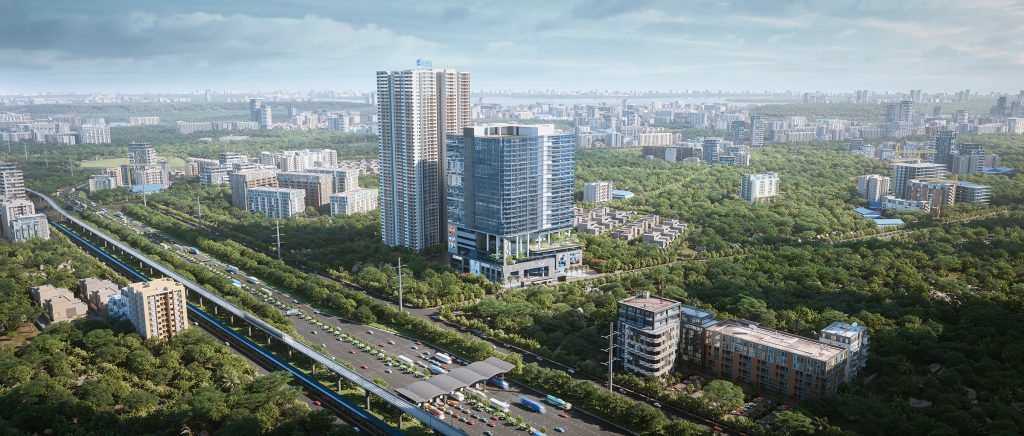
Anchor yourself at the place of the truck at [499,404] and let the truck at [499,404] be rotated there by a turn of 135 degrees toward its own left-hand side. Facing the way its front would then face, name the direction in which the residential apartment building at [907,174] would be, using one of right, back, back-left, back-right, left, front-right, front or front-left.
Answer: front-right

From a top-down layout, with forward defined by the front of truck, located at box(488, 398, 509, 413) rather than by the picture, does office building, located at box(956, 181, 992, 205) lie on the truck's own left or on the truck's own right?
on the truck's own left

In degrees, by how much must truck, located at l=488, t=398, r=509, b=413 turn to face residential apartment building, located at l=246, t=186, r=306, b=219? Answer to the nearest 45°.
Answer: approximately 180°

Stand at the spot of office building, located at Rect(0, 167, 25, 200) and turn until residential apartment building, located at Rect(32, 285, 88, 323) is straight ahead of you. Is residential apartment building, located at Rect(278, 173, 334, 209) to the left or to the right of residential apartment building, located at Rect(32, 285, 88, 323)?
left

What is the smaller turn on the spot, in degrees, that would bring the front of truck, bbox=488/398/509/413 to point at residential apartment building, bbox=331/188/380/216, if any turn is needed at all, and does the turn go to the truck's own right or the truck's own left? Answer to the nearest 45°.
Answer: approximately 135° to the truck's own left

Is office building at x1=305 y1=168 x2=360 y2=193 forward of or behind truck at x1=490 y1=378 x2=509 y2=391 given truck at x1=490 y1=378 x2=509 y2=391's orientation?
behind

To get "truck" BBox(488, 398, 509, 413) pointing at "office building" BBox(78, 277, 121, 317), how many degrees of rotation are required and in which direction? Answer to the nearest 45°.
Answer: approximately 180°

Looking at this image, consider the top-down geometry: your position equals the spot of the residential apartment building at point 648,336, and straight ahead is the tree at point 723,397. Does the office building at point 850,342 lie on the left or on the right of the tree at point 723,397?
left

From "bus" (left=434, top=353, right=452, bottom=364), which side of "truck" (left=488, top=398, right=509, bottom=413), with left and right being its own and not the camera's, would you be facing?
back

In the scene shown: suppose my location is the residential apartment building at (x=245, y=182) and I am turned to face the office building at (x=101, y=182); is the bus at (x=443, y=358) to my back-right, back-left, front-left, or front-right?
back-left

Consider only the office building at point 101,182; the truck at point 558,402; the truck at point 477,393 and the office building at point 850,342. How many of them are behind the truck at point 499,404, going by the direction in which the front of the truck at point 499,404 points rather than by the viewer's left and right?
2

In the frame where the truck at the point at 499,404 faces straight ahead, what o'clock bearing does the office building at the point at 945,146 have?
The office building is roughly at 9 o'clock from the truck.

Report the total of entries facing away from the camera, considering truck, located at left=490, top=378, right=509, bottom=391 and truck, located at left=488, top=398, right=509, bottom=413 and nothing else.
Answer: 0

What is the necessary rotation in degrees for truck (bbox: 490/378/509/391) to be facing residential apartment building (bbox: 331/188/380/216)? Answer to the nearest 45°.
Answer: approximately 135° to its left

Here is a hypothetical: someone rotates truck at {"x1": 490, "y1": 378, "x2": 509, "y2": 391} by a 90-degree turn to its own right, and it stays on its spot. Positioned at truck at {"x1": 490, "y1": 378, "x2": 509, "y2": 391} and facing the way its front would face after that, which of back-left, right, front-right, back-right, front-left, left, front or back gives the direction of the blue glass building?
back-right

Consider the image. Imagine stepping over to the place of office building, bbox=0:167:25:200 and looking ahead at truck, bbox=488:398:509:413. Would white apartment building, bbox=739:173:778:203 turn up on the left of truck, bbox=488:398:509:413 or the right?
left

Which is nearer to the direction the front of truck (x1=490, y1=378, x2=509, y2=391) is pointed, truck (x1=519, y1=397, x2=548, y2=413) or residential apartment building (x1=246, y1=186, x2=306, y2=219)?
the truck

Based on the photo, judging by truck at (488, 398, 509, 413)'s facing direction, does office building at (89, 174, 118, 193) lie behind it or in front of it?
behind

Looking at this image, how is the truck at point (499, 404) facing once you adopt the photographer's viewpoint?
facing the viewer and to the right of the viewer

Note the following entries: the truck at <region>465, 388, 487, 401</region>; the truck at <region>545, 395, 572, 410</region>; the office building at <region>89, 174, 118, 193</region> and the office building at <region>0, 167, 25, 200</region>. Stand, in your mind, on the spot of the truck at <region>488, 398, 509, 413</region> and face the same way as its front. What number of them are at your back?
3

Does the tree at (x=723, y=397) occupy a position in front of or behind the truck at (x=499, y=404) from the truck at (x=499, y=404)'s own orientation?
in front
